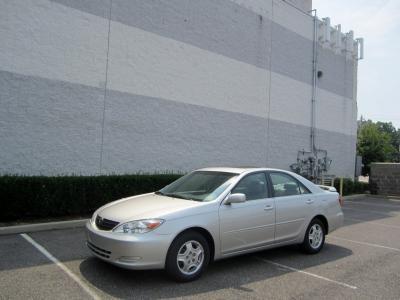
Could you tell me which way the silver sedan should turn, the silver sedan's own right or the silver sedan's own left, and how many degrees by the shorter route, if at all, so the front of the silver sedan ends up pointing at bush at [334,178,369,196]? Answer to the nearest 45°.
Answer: approximately 180°

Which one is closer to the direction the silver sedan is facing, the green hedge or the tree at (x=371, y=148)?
the green hedge

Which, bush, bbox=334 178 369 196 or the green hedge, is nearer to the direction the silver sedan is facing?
the green hedge

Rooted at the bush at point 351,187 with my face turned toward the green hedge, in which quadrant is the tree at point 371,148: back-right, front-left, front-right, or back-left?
back-right

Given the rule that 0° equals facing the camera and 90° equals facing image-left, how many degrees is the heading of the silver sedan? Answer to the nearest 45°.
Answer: approximately 45°

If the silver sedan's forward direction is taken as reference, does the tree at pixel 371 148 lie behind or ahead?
behind

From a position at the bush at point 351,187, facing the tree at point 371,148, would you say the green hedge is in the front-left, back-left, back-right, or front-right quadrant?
back-left
